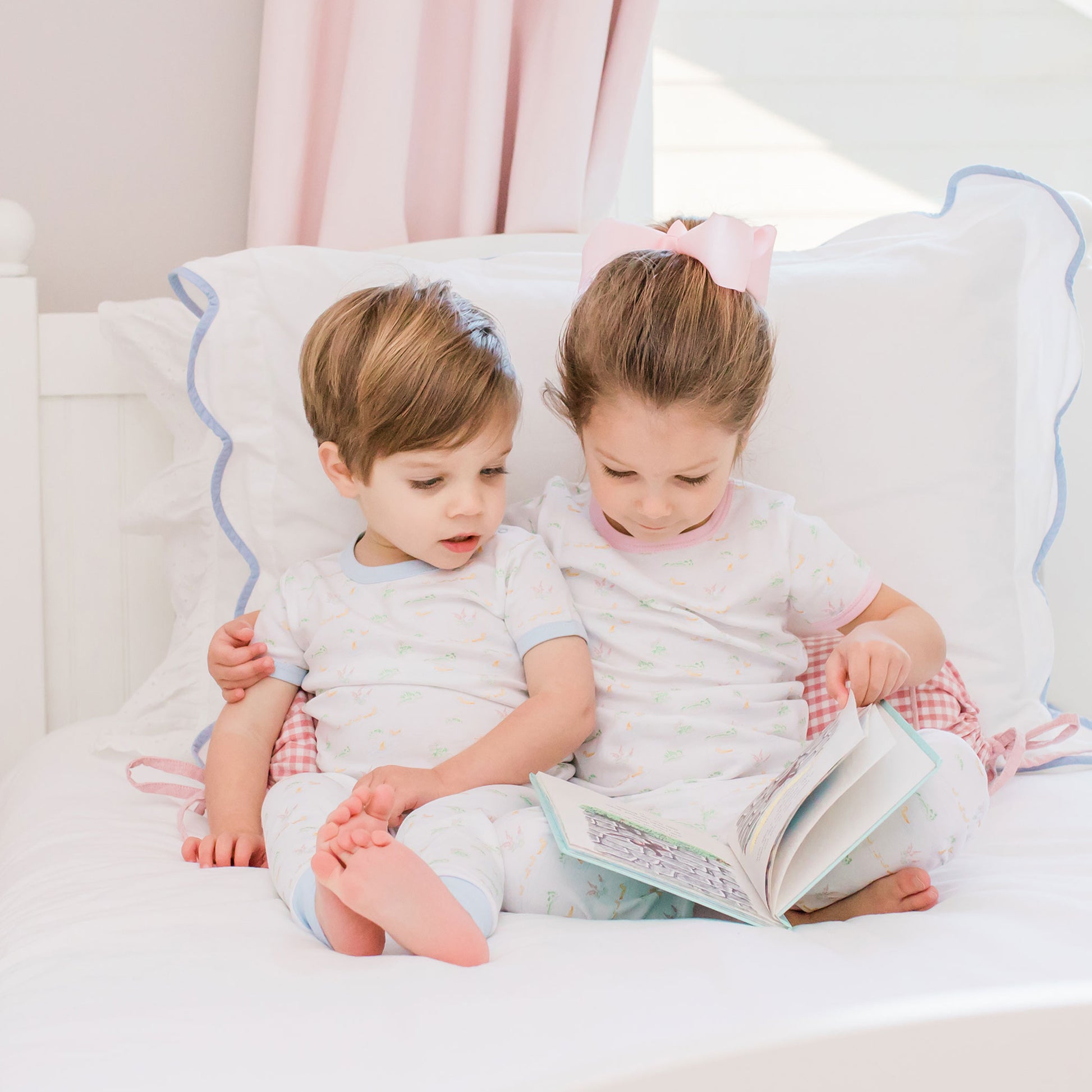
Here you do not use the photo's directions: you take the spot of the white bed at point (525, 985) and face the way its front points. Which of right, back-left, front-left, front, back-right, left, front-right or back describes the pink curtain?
back

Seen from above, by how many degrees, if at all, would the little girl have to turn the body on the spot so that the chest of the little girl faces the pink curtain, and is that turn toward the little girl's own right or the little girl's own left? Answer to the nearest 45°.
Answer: approximately 135° to the little girl's own right

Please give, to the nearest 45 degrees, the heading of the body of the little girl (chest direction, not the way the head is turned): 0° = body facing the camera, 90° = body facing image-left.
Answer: approximately 0°

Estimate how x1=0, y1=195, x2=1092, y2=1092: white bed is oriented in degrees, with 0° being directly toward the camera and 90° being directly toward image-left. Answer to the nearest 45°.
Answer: approximately 0°
